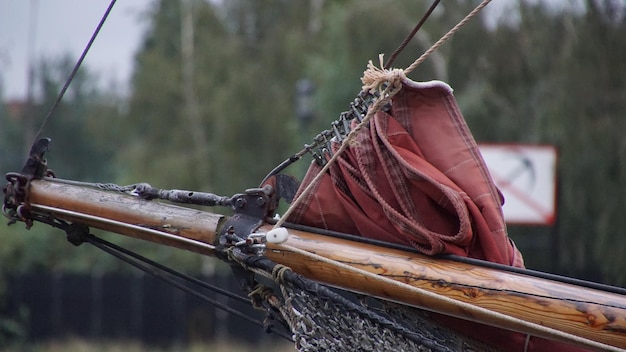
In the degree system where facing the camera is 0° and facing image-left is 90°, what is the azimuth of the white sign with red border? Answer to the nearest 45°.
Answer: approximately 0°
